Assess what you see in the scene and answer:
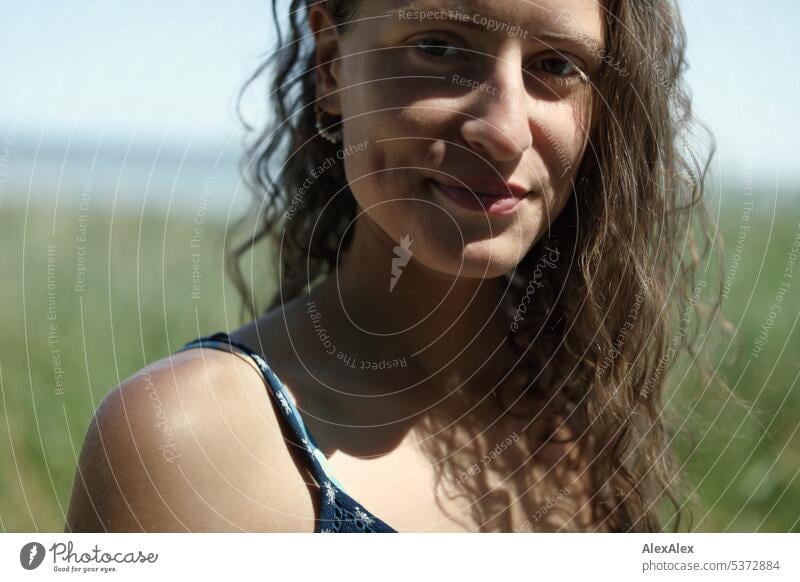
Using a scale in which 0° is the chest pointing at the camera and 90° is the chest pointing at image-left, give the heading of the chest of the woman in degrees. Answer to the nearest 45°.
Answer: approximately 315°
